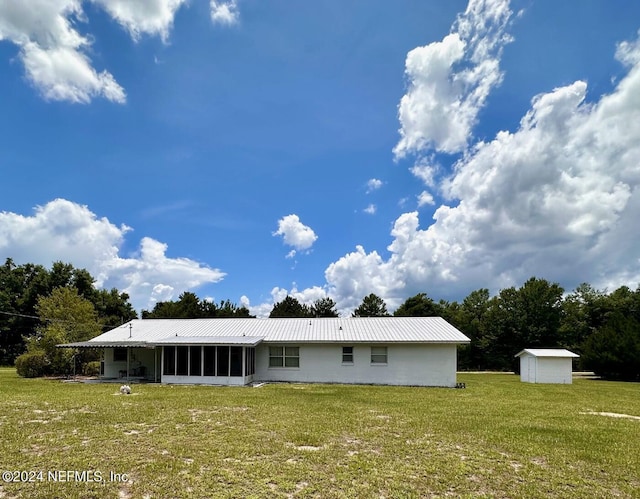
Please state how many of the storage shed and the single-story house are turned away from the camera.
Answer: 1

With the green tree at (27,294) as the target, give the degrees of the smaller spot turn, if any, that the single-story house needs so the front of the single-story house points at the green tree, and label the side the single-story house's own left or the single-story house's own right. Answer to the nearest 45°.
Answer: approximately 45° to the single-story house's own left

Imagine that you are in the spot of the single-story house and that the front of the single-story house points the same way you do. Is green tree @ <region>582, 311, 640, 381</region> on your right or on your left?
on your right

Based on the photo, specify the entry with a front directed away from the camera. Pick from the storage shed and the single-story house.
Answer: the single-story house

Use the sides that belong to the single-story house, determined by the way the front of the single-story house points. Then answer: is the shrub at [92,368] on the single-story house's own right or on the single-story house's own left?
on the single-story house's own left

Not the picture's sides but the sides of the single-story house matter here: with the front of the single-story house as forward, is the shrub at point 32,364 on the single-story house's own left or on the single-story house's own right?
on the single-story house's own left

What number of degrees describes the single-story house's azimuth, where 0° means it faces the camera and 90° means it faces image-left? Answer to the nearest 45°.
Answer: approximately 180°

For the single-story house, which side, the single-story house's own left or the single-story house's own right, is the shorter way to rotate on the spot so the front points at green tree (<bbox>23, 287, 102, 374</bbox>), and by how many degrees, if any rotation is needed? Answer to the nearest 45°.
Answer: approximately 45° to the single-story house's own left
